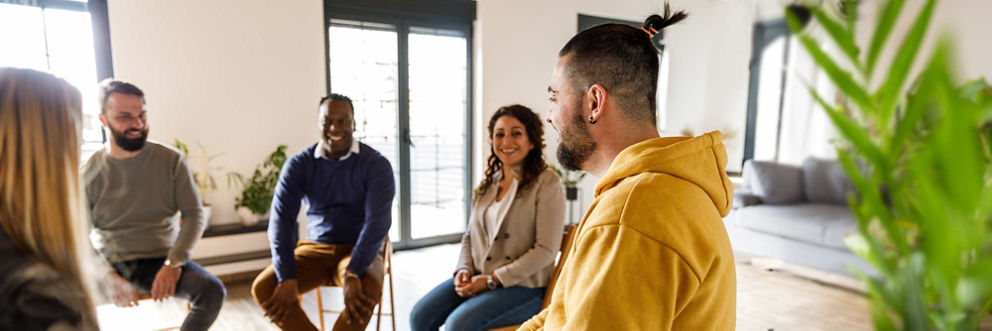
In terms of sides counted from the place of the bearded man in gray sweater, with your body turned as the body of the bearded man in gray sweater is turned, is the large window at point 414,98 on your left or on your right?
on your left

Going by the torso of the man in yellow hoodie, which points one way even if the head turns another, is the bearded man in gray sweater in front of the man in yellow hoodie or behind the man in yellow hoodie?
in front

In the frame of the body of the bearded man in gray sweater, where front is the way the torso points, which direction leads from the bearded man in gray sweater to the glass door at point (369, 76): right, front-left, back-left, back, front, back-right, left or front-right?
left

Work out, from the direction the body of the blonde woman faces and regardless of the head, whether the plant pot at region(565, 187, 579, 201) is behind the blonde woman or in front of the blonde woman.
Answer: in front

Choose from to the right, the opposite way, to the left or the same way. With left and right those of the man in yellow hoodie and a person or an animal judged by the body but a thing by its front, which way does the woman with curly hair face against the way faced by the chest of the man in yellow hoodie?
to the left

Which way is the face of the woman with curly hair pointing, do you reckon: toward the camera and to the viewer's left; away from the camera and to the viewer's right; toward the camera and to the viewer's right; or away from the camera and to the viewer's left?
toward the camera and to the viewer's right

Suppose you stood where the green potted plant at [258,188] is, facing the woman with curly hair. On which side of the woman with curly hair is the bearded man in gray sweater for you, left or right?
right

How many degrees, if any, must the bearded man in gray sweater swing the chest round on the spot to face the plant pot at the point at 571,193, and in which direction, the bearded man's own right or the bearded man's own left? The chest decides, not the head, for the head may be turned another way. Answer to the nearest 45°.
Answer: approximately 45° to the bearded man's own left

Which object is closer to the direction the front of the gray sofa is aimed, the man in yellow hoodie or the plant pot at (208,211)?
the plant pot

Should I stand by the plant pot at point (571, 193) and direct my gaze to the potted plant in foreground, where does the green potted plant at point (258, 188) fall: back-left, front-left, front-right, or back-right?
front-right

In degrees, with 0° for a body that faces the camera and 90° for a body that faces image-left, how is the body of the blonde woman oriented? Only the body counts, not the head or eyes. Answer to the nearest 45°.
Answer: approximately 225°

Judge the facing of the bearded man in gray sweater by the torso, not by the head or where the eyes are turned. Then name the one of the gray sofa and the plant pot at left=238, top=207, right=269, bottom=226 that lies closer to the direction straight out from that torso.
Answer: the gray sofa

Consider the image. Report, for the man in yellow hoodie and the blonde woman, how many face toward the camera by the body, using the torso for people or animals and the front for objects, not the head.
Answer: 0

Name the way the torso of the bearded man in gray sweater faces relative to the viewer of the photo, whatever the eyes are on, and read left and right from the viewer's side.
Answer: facing the viewer and to the right of the viewer

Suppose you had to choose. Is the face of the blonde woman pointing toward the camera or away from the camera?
away from the camera

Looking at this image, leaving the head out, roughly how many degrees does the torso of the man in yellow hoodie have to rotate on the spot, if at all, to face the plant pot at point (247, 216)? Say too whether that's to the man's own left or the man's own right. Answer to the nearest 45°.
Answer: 0° — they already face it

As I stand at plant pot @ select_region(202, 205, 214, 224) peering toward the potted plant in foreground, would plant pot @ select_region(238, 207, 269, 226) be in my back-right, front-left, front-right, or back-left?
front-left

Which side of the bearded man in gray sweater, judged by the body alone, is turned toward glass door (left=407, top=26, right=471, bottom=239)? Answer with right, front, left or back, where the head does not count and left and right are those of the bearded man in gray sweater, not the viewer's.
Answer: left

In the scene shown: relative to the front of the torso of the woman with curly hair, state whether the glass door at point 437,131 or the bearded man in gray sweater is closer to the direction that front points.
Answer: the bearded man in gray sweater
